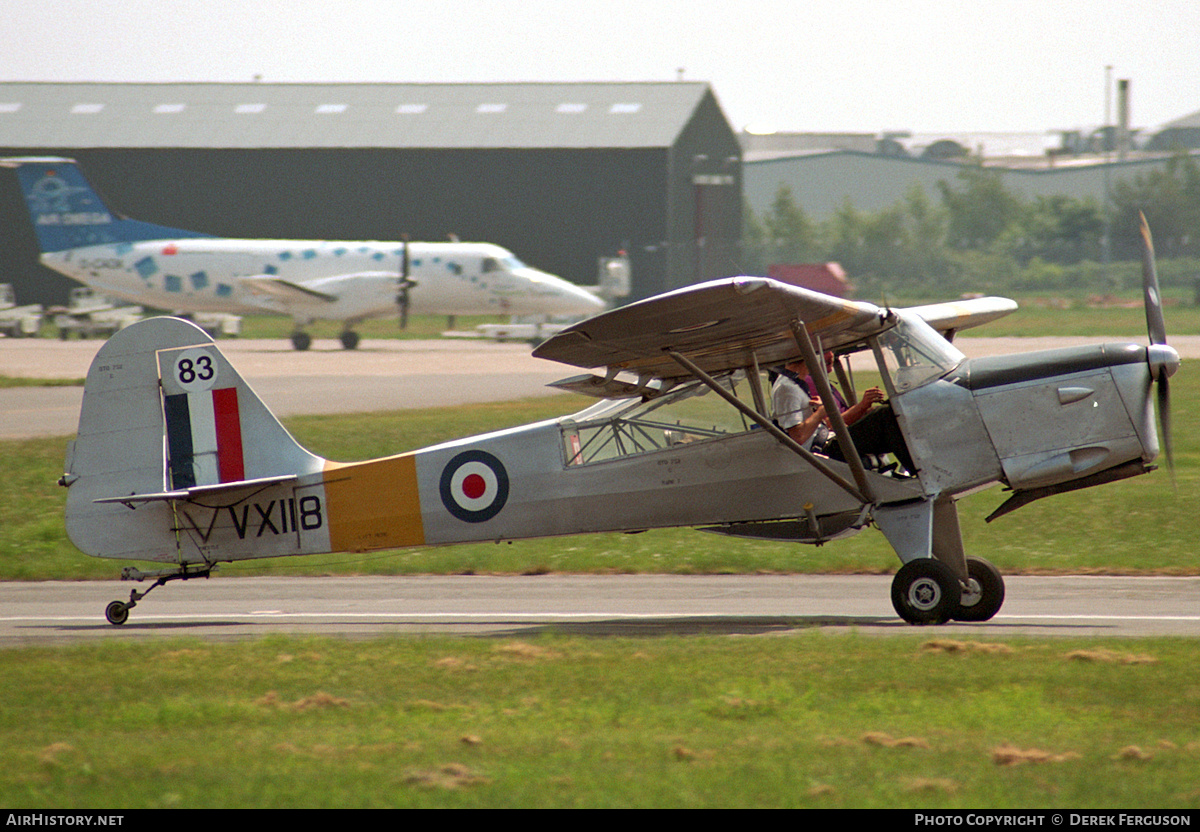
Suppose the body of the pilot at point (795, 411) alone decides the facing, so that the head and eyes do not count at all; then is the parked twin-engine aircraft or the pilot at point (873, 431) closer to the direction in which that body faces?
the pilot

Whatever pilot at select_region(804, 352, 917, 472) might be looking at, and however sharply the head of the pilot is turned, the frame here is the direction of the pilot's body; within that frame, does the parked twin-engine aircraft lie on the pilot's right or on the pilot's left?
on the pilot's left

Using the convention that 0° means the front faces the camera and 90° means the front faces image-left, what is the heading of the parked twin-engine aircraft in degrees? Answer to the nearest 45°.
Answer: approximately 270°

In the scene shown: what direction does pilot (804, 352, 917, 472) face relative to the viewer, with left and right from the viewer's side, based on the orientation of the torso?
facing to the right of the viewer

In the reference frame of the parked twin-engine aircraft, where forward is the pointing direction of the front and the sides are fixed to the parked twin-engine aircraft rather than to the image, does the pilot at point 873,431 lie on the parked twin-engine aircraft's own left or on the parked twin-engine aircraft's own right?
on the parked twin-engine aircraft's own right

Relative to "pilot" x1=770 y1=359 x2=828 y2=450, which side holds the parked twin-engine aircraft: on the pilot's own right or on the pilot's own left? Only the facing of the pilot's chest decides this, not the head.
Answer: on the pilot's own left

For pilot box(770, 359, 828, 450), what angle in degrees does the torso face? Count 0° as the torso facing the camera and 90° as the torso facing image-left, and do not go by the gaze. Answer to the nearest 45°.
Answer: approximately 270°

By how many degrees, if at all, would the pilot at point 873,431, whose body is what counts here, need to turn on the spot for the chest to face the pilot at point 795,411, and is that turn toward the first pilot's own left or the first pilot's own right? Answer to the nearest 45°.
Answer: approximately 180°
